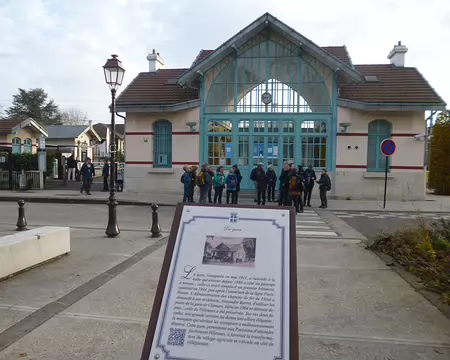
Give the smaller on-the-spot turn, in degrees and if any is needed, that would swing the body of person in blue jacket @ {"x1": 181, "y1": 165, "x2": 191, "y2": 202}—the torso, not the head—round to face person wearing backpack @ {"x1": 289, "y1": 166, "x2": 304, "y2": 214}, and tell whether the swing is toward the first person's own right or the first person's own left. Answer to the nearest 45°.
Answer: approximately 45° to the first person's own right

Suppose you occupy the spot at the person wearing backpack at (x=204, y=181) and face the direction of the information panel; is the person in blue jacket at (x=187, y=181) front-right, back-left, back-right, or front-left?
back-right

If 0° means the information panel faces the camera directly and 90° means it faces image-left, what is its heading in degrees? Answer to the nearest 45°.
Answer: approximately 0°

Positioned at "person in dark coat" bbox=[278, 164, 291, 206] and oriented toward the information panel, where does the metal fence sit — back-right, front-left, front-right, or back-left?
back-right
